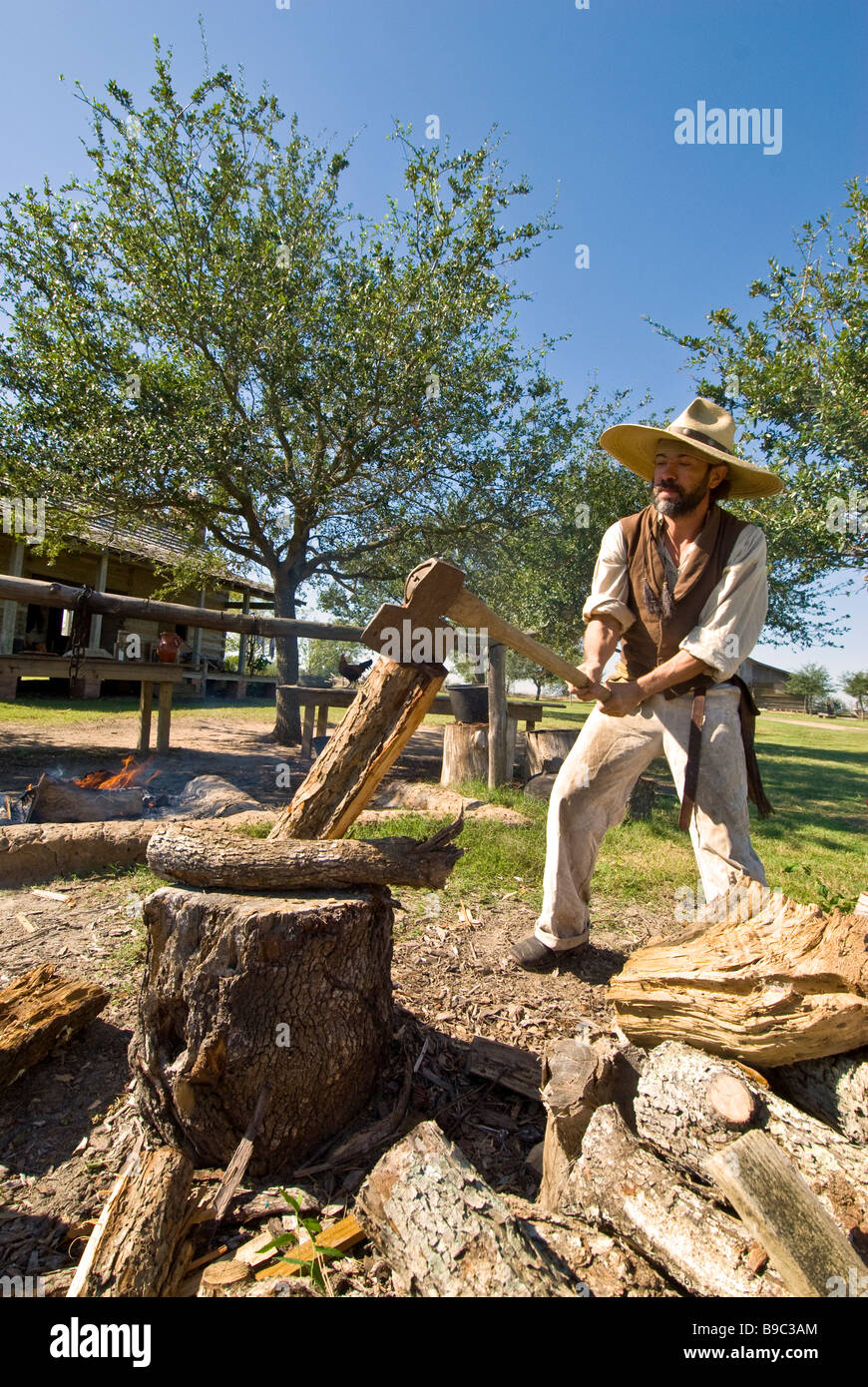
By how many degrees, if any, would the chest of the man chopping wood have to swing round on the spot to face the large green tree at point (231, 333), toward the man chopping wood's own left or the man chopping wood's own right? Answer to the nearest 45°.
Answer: approximately 90° to the man chopping wood's own right

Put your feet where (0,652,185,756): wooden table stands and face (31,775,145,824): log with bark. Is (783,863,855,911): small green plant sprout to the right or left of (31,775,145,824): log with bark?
left

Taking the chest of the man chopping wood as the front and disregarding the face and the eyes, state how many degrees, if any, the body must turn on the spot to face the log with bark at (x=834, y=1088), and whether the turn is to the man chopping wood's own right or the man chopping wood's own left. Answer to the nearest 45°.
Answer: approximately 45° to the man chopping wood's own left

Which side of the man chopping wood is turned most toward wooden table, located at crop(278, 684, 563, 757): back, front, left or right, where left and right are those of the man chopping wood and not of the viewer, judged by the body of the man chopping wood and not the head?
right

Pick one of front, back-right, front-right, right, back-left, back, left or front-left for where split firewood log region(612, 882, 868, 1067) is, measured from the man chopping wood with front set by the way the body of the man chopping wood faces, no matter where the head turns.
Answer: front-left

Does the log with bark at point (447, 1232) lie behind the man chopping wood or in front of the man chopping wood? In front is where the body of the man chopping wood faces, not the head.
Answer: in front

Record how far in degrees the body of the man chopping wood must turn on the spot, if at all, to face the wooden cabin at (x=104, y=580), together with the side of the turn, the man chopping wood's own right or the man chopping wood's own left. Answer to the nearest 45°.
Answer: approximately 90° to the man chopping wood's own right

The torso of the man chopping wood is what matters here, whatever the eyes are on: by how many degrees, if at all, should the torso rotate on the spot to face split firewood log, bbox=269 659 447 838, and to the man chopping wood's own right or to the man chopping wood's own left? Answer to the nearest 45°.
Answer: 0° — they already face it

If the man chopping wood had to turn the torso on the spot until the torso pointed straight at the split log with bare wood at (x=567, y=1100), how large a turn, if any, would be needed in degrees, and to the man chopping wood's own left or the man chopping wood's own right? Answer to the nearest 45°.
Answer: approximately 45° to the man chopping wood's own left

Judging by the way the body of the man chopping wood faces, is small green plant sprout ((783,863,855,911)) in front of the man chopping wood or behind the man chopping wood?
behind

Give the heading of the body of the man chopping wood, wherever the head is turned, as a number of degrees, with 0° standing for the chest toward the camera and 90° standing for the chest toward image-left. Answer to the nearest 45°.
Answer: approximately 45°

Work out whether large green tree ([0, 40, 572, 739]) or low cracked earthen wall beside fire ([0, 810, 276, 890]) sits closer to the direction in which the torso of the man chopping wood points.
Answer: the low cracked earthen wall beside fire

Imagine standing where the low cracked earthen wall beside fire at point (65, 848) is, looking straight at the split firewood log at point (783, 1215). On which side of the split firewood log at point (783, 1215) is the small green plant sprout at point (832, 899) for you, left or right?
left
